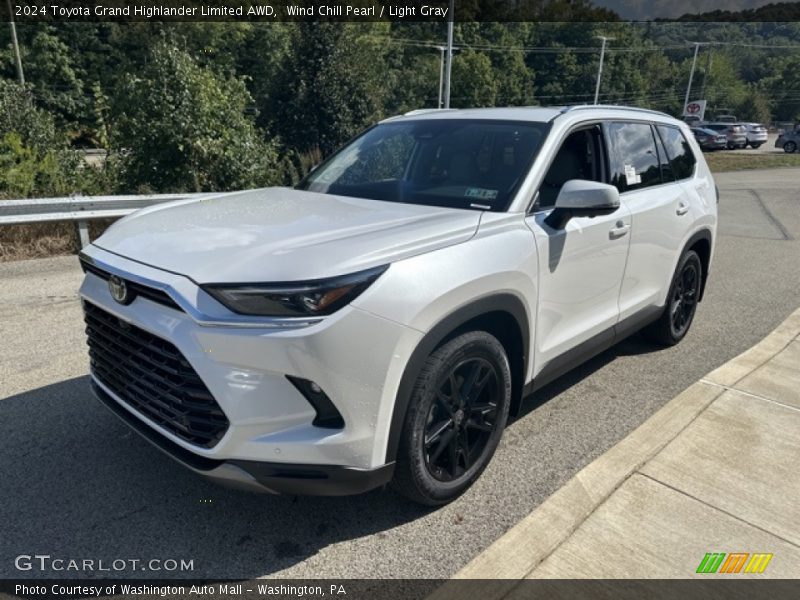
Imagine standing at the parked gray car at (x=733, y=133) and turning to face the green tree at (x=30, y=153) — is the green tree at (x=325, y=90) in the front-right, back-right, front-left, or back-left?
front-right

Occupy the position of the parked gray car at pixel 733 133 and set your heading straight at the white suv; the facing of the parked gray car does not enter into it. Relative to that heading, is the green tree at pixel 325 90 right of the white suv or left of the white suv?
right

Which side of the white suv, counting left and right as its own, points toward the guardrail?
right

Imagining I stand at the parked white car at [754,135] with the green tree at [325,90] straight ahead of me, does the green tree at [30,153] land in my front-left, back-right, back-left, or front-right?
front-left

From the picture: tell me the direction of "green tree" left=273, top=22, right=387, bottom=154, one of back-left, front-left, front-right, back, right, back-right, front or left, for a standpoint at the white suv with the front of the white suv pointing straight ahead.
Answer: back-right

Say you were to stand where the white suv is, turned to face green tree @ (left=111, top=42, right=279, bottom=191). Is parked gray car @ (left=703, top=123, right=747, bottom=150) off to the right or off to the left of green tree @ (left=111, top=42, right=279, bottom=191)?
right

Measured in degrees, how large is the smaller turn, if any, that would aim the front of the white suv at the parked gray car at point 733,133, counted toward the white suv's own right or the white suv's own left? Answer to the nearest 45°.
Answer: approximately 180°

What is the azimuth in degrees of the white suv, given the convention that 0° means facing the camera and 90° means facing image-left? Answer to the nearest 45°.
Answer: approximately 45°
